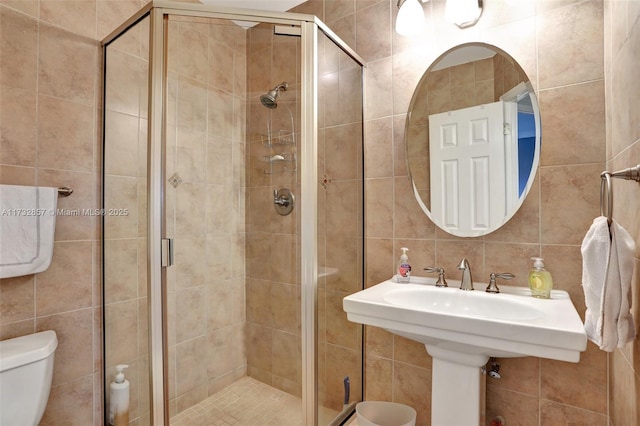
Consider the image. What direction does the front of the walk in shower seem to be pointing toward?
toward the camera

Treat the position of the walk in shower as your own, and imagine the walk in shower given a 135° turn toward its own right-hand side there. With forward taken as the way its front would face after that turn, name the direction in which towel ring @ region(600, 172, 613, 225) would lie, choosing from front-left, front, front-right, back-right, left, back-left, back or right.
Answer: back

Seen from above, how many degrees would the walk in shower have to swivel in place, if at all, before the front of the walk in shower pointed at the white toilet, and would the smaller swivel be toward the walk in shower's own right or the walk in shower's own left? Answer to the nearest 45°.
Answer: approximately 90° to the walk in shower's own right

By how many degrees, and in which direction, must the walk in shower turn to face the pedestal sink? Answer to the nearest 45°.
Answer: approximately 45° to its left

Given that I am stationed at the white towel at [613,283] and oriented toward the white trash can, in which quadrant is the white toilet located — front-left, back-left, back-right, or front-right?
front-left

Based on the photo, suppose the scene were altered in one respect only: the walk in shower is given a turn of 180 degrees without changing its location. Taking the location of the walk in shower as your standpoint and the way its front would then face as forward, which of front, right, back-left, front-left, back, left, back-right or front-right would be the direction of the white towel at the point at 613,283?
back-right

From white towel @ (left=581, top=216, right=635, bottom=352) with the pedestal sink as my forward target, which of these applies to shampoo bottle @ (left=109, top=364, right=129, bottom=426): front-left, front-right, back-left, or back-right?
front-left

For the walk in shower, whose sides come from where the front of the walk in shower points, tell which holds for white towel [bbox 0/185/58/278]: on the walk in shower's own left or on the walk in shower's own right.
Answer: on the walk in shower's own right
